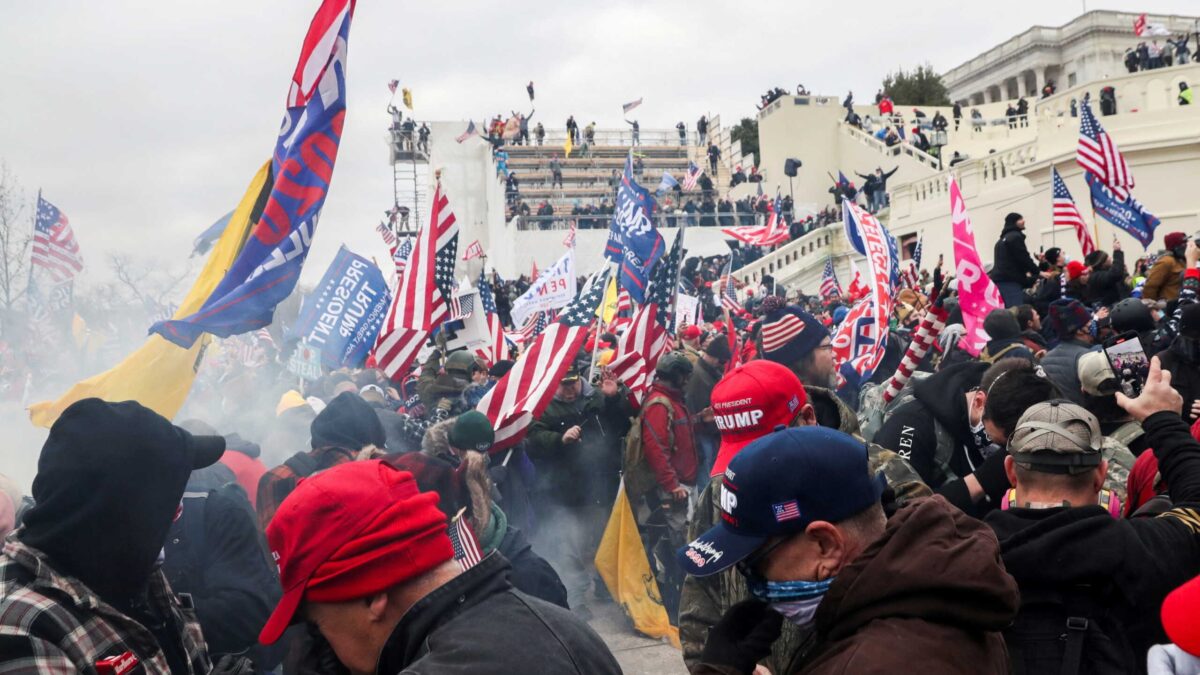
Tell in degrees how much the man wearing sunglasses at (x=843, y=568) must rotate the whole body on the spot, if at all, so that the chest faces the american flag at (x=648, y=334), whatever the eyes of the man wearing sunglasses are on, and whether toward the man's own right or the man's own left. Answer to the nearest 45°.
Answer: approximately 90° to the man's own right

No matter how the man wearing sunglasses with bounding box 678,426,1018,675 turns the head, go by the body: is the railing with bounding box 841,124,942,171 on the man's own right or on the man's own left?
on the man's own right

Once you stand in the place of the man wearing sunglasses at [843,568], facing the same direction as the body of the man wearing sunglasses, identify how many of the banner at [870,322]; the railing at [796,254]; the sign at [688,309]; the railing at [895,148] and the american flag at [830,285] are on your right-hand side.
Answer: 5

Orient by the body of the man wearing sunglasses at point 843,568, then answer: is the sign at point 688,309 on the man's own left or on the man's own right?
on the man's own right

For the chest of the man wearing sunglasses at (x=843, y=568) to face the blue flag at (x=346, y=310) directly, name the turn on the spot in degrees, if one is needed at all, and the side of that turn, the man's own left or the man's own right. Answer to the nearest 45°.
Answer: approximately 45° to the man's own right

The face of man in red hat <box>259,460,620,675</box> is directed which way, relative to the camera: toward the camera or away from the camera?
away from the camera

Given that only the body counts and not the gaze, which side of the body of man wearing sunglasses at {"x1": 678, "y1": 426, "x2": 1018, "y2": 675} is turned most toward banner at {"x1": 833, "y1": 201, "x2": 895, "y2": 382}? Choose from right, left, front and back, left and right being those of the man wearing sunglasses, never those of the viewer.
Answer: right

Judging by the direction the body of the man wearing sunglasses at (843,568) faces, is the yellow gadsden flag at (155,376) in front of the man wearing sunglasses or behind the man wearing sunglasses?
in front

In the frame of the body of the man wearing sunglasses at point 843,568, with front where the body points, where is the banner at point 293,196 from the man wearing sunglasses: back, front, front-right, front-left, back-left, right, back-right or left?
front-right

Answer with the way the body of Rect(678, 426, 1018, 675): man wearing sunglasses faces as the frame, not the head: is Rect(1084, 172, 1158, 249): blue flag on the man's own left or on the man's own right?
on the man's own right

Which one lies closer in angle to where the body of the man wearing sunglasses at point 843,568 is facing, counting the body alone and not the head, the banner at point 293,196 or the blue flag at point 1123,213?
the banner

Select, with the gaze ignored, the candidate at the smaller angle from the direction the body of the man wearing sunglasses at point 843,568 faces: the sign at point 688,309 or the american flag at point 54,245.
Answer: the american flag

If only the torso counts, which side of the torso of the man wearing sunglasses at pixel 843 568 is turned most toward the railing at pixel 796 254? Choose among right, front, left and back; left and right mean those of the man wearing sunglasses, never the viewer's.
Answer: right

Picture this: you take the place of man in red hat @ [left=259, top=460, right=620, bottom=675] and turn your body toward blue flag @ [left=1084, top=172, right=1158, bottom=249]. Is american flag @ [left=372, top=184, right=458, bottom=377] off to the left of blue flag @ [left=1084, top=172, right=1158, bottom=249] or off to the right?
left

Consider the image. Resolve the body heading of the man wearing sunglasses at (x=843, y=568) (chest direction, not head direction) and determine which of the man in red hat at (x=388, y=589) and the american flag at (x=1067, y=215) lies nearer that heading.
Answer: the man in red hat

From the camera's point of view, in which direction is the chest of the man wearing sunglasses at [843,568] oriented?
to the viewer's left
